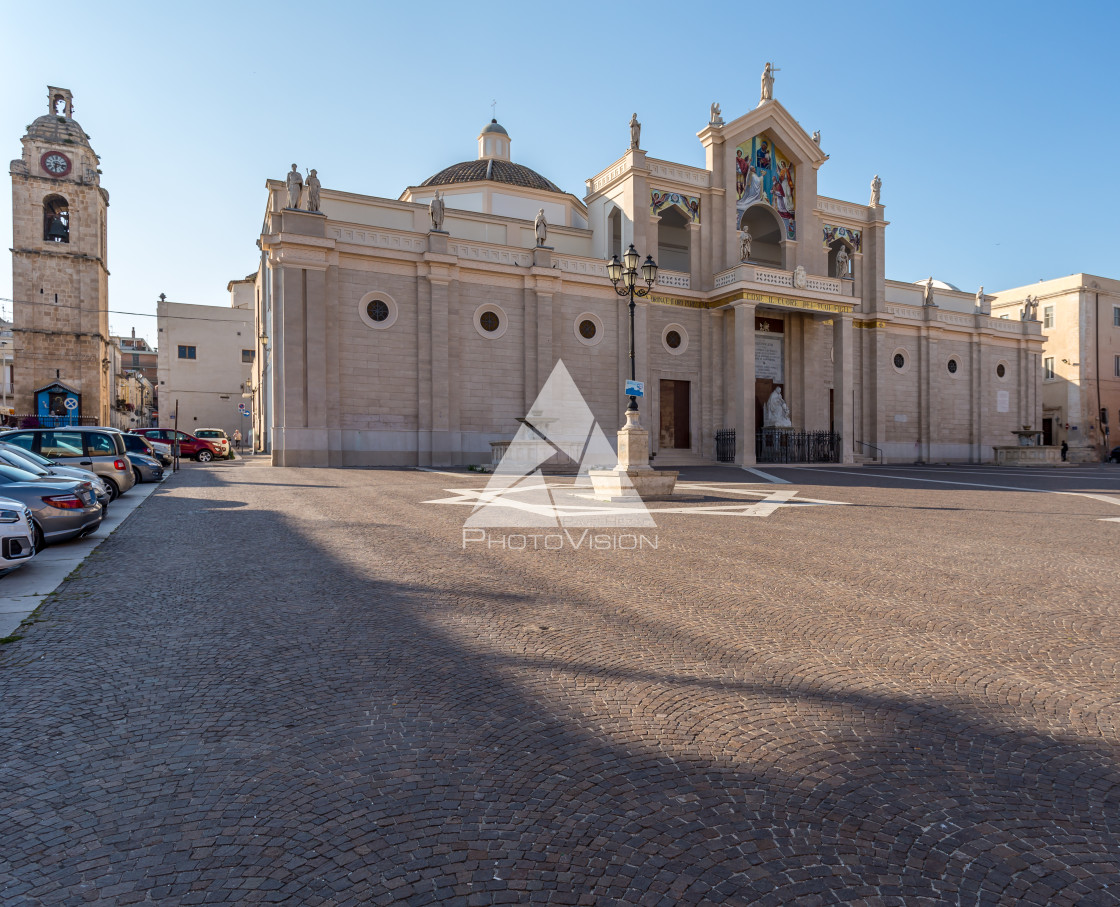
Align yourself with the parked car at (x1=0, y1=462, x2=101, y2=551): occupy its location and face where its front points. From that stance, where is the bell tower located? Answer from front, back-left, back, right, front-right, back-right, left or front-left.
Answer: front-right

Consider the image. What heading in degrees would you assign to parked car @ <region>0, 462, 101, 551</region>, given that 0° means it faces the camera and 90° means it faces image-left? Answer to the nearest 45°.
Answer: approximately 135°

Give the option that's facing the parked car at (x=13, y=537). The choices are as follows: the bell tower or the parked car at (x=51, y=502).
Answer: the bell tower

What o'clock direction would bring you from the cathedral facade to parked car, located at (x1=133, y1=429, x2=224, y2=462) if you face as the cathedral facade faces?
The parked car is roughly at 4 o'clock from the cathedral facade.
